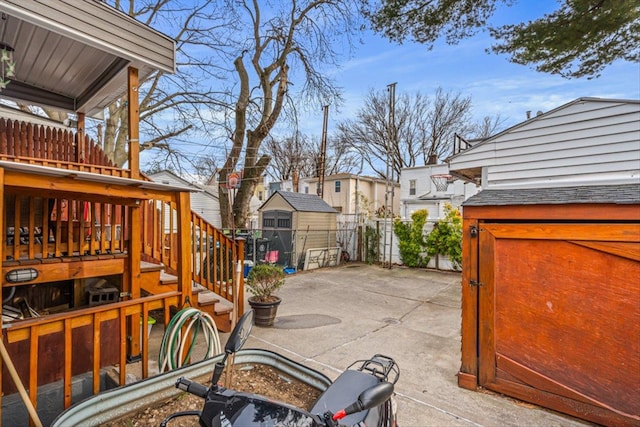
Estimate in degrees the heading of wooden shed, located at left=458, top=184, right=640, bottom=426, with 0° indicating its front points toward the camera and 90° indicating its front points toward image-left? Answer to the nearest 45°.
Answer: approximately 45°

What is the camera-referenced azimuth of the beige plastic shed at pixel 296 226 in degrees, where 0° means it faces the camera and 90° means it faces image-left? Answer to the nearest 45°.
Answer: approximately 45°

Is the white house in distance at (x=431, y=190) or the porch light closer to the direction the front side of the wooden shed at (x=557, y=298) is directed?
the porch light

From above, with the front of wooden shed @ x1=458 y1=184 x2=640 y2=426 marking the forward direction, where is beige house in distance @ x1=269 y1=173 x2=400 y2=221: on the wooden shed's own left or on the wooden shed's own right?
on the wooden shed's own right

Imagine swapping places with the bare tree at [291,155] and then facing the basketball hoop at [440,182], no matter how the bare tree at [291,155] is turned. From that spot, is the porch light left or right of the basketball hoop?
right

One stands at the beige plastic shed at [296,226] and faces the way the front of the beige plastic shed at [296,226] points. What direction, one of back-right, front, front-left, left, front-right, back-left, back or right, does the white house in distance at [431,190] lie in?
back

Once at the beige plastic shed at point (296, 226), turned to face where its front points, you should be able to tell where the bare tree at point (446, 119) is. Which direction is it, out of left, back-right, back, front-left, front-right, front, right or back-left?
back

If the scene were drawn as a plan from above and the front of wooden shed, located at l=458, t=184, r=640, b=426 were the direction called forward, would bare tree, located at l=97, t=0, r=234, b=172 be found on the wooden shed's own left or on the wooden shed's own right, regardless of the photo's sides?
on the wooden shed's own right

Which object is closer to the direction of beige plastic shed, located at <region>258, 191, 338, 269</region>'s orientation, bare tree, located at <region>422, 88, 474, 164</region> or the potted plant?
the potted plant

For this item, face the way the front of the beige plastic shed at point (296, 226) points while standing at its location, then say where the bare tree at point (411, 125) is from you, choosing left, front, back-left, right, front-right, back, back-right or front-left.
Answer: back

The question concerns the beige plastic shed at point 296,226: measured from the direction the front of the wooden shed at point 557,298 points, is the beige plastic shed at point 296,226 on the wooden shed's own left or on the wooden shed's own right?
on the wooden shed's own right

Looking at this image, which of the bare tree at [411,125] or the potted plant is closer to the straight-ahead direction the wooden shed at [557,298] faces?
the potted plant
